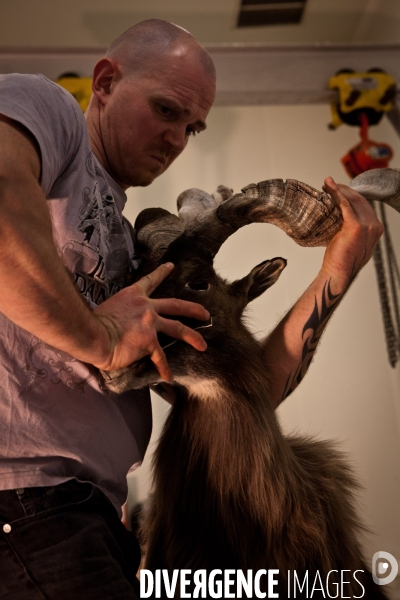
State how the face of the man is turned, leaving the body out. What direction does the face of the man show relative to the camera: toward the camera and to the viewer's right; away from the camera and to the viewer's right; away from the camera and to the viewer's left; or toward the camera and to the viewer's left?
toward the camera and to the viewer's right

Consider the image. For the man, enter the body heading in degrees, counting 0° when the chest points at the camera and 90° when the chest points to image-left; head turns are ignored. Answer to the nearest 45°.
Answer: approximately 315°

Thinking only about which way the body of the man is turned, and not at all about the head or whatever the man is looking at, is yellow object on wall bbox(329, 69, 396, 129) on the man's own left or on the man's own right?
on the man's own left

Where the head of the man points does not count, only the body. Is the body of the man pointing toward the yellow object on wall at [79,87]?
no

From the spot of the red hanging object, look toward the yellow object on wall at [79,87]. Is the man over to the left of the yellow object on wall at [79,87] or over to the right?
left

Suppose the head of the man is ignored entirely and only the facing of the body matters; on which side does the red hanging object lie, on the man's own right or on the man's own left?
on the man's own left

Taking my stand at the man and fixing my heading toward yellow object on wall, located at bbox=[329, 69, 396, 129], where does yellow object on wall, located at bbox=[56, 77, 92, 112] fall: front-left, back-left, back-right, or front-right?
front-left
